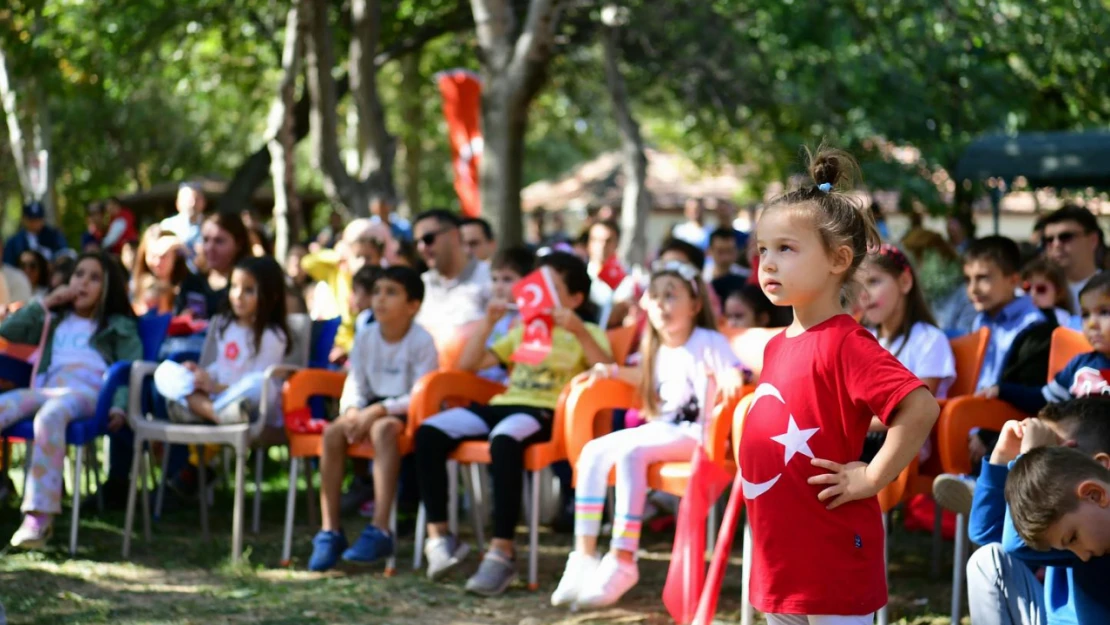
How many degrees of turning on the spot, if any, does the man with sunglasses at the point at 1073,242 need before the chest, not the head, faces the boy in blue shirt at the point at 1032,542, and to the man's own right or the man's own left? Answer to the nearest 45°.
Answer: approximately 45° to the man's own left

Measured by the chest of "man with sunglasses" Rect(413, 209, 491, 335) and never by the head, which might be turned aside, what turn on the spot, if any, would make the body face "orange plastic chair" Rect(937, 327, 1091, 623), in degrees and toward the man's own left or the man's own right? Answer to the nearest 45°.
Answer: approximately 90° to the man's own left

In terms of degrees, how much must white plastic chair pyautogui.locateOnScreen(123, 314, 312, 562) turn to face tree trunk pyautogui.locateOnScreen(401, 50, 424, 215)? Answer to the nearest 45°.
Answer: approximately 180°

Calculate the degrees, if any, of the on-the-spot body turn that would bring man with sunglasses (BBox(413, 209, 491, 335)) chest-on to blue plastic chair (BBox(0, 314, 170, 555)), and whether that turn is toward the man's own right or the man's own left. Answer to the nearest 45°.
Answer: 0° — they already face it

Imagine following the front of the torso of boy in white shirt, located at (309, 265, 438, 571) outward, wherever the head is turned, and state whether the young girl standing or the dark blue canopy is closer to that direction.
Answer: the young girl standing

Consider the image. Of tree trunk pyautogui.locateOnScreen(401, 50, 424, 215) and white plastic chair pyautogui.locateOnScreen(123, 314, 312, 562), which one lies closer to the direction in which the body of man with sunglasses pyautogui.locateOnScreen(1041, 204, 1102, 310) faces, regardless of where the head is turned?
the white plastic chair

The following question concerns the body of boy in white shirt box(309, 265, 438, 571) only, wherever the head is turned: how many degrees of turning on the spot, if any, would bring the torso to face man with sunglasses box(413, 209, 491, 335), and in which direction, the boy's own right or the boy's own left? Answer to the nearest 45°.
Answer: approximately 135° to the boy's own right

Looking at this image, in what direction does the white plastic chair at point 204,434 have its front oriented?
toward the camera

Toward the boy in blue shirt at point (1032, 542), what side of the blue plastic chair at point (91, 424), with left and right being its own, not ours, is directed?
left

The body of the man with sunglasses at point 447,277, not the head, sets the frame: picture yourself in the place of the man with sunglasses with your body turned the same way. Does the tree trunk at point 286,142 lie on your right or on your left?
on your right

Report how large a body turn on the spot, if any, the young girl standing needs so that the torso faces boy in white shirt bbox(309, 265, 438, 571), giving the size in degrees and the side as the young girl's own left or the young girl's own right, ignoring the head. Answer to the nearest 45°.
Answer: approximately 90° to the young girl's own right

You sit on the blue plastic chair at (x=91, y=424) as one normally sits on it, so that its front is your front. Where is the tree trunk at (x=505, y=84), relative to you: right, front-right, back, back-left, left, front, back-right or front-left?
back

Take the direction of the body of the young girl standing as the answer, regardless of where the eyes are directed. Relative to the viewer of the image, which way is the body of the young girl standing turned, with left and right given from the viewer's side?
facing the viewer and to the left of the viewer

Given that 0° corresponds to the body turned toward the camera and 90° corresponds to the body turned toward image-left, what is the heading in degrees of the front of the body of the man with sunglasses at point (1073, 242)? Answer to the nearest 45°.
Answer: approximately 45°
